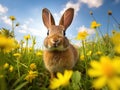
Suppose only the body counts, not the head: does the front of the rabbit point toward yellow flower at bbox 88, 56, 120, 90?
yes

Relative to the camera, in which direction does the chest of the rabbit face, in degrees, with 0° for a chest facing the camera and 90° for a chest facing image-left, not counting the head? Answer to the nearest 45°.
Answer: approximately 0°
